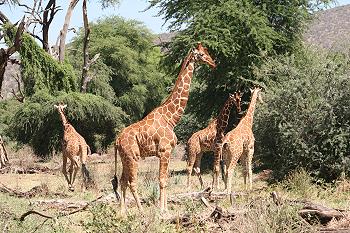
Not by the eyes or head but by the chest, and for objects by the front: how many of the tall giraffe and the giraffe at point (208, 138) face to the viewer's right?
2

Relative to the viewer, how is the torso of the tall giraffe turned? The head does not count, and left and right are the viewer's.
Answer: facing to the right of the viewer

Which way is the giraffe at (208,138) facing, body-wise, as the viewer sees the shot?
to the viewer's right

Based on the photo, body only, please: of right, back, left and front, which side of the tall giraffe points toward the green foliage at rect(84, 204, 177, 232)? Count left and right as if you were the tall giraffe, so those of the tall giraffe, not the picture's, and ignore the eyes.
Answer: right

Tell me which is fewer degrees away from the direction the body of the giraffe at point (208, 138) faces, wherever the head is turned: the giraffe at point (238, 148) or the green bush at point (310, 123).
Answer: the green bush

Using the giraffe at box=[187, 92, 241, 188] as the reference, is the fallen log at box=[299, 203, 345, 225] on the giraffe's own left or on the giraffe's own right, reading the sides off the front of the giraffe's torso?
on the giraffe's own right

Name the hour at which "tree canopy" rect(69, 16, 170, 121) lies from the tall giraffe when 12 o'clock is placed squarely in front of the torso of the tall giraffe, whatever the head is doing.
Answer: The tree canopy is roughly at 9 o'clock from the tall giraffe.
